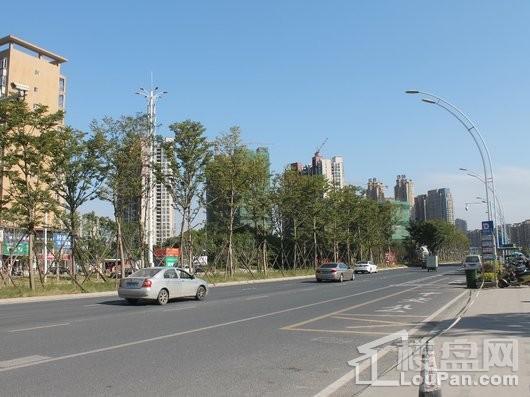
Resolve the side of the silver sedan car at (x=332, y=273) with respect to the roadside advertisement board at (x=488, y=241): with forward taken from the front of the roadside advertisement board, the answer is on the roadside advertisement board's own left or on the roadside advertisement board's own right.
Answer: on the roadside advertisement board's own right

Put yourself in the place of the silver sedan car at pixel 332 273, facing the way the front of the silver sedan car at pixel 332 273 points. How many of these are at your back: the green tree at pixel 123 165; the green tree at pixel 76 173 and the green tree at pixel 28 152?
3

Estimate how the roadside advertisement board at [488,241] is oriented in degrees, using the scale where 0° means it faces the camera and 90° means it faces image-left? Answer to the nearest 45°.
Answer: approximately 0°

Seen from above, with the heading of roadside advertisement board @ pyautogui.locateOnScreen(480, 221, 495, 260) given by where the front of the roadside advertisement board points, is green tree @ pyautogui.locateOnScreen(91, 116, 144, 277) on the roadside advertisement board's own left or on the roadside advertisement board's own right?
on the roadside advertisement board's own right

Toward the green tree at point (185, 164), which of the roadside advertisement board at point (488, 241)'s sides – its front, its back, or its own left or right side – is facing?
right

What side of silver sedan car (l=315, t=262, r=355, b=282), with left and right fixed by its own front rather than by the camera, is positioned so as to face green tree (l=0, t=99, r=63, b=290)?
back

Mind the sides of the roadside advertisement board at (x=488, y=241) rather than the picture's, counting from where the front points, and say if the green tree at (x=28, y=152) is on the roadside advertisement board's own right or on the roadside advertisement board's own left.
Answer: on the roadside advertisement board's own right
